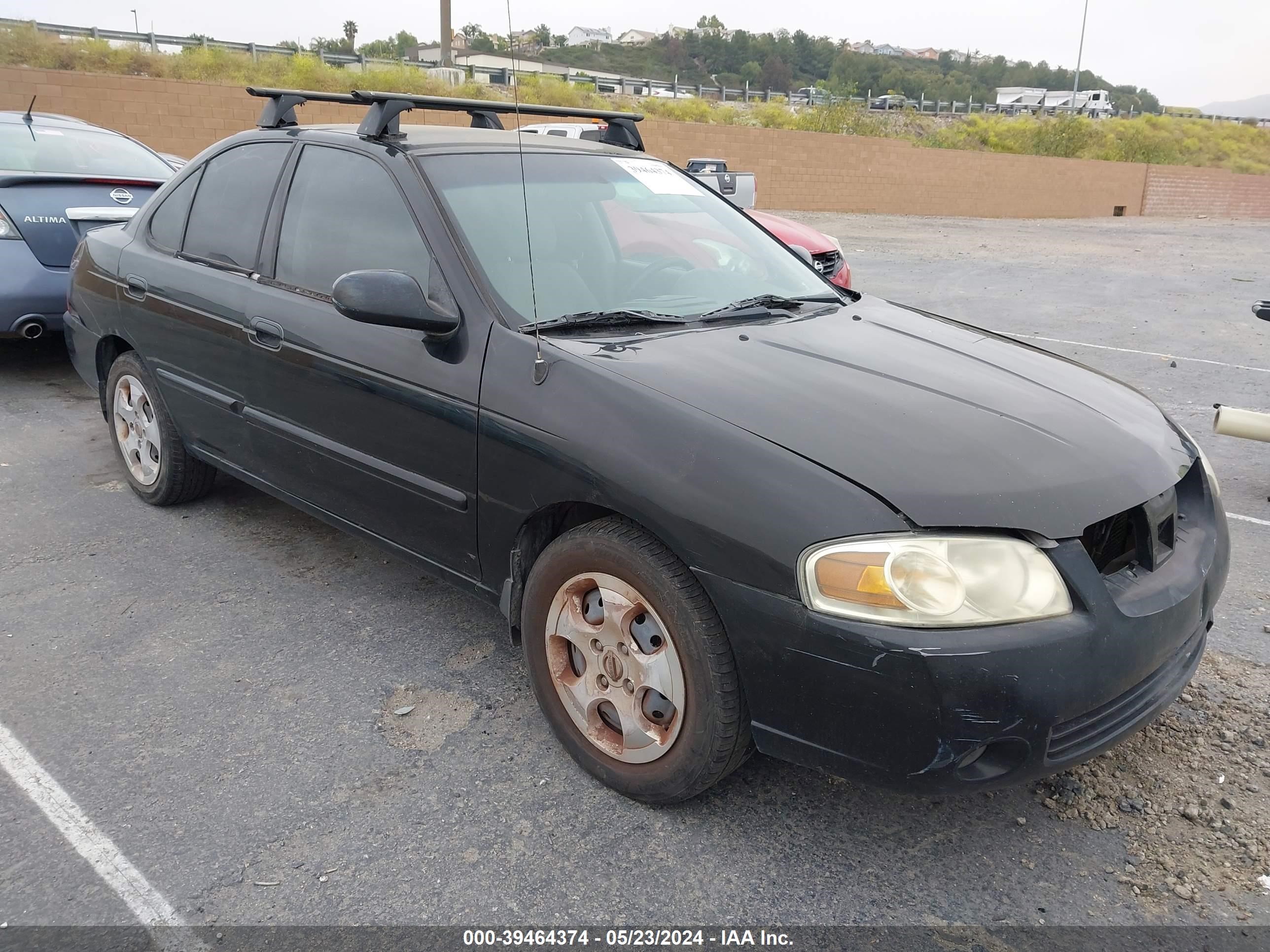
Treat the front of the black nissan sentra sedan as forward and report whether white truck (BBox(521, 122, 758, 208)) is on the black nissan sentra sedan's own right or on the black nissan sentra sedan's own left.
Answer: on the black nissan sentra sedan's own left

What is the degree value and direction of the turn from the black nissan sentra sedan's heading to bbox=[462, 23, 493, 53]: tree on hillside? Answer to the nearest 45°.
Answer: approximately 180°

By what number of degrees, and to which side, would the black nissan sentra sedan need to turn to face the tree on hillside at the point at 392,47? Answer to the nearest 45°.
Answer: approximately 135° to its left

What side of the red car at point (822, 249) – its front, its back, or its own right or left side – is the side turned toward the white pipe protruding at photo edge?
front

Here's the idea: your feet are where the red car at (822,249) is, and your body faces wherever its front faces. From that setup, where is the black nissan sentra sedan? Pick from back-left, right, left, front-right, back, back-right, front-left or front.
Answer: front-right

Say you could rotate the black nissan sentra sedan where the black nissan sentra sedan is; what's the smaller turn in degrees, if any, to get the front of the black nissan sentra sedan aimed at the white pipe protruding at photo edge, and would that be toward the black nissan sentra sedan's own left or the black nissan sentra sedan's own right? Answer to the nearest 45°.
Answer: approximately 90° to the black nissan sentra sedan's own left

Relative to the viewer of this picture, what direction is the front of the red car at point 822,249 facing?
facing the viewer and to the right of the viewer

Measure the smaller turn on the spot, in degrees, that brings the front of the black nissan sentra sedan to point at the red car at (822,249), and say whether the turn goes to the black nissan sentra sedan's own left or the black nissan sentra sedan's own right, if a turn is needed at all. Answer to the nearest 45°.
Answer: approximately 135° to the black nissan sentra sedan's own left

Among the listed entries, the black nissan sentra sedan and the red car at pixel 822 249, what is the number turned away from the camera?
0

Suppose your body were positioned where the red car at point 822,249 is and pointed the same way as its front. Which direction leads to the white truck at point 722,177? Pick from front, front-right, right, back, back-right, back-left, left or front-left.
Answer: back-left
